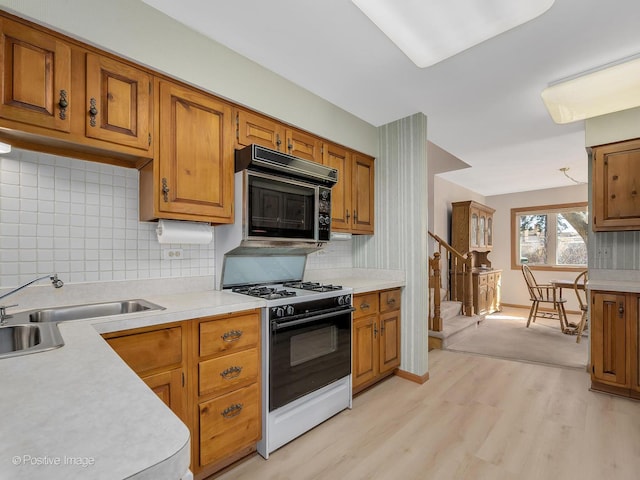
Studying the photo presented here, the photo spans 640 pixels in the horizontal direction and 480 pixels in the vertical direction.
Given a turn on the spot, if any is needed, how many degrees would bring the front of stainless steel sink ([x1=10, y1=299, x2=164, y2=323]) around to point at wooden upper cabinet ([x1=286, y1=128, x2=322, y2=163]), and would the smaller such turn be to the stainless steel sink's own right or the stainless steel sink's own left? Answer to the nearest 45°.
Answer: approximately 45° to the stainless steel sink's own left

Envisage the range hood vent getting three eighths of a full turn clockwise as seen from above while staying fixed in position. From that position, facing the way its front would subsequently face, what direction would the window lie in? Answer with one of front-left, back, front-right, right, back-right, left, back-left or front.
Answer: back-right

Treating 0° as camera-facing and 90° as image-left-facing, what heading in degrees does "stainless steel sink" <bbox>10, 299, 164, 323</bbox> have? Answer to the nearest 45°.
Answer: approximately 315°

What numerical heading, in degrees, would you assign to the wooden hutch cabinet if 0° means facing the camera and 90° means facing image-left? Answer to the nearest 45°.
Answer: approximately 315°

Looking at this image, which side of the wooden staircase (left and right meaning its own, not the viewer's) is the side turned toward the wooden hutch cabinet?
left

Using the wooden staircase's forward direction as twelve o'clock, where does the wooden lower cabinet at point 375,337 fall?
The wooden lower cabinet is roughly at 2 o'clock from the wooden staircase.

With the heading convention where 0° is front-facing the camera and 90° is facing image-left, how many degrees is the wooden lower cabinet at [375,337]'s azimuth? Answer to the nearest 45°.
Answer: approximately 315°

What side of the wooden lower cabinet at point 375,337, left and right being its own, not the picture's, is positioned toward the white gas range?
right

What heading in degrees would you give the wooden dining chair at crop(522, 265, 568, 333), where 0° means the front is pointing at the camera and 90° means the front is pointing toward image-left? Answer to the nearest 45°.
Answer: approximately 270°

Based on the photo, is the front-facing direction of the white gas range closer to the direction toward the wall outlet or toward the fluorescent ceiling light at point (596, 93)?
the fluorescent ceiling light

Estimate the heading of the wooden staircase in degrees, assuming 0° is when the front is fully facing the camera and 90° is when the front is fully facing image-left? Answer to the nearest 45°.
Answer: approximately 315°
